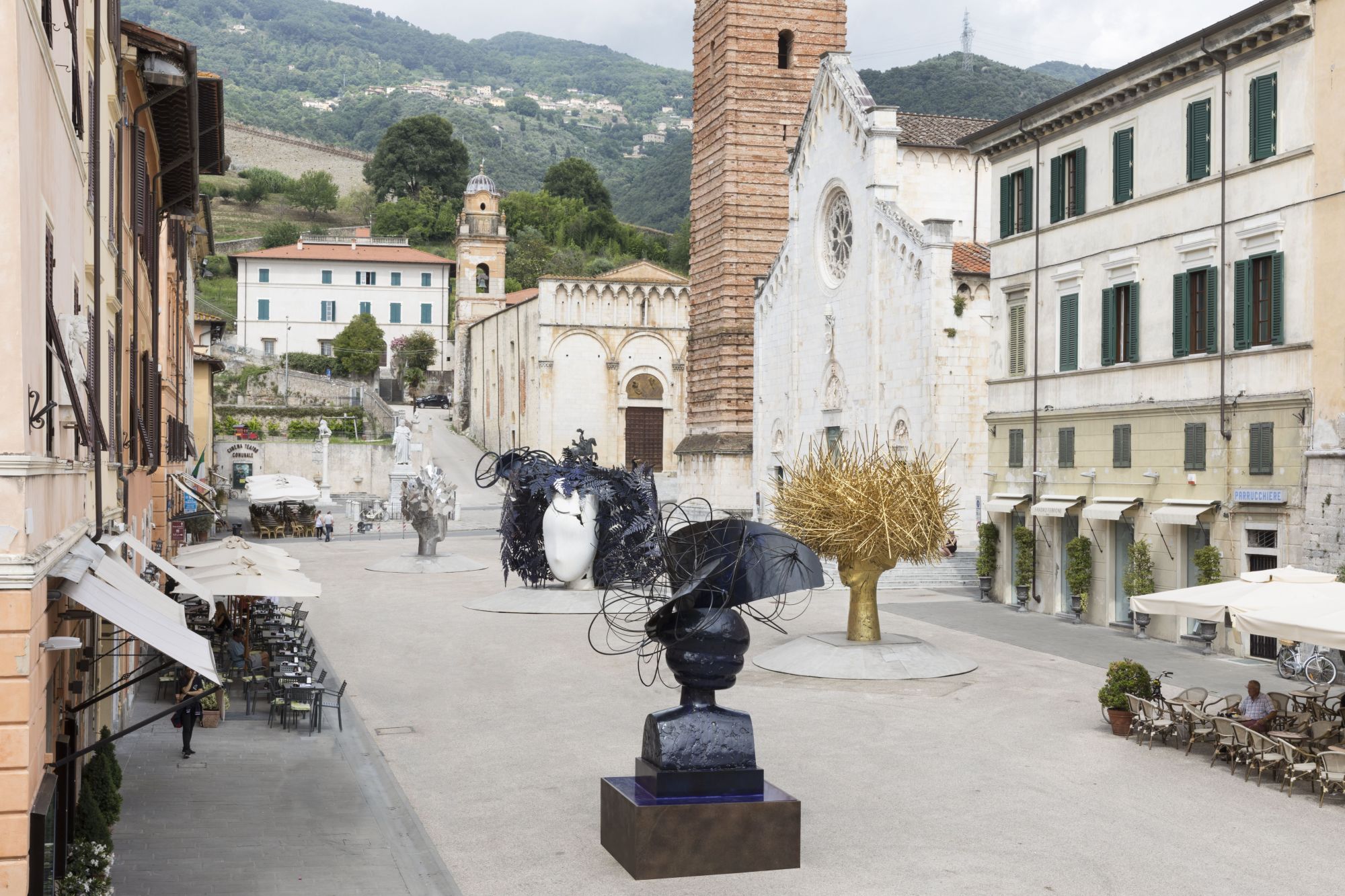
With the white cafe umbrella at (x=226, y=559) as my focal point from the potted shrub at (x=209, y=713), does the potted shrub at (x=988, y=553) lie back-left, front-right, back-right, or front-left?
front-right

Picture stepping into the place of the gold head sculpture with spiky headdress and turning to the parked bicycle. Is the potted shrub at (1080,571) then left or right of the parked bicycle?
left

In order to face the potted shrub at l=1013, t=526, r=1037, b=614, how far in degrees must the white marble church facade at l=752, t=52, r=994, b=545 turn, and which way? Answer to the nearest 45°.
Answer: approximately 45° to its left

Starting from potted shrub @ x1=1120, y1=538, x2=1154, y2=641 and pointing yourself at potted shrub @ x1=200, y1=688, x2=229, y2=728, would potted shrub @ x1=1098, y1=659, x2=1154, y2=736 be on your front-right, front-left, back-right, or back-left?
front-left
